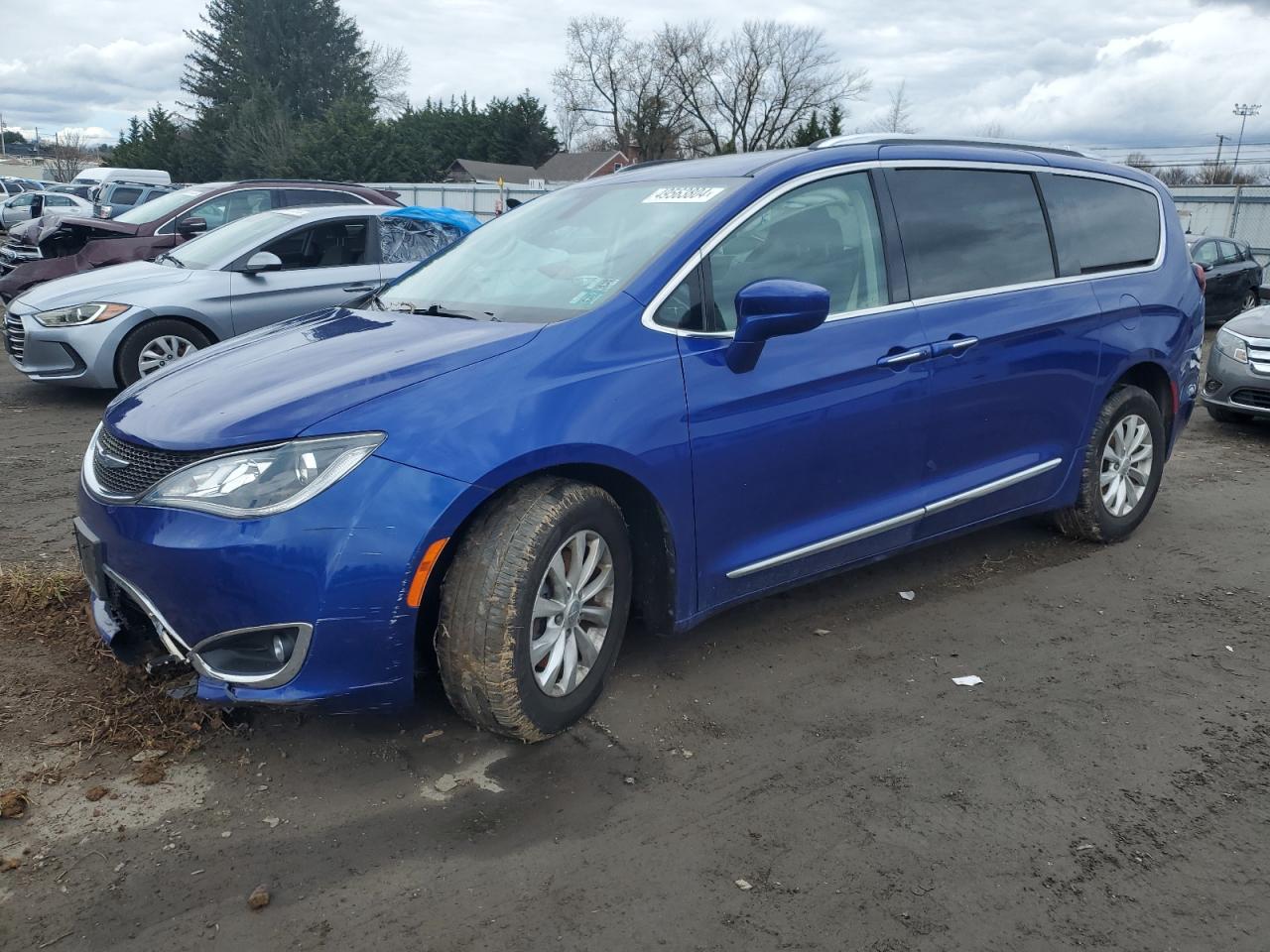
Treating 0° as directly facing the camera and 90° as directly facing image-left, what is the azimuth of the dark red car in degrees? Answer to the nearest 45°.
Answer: approximately 45°

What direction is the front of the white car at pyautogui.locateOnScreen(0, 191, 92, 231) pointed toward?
to the viewer's left

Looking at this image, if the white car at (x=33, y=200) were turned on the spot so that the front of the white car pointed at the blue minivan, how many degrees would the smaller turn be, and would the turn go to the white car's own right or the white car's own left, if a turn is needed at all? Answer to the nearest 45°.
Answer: approximately 90° to the white car's own left

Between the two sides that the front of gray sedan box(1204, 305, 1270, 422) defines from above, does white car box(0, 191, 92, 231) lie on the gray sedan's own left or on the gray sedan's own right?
on the gray sedan's own right

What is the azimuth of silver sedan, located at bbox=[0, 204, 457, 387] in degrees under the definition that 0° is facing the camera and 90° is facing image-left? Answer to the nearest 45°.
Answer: approximately 45°

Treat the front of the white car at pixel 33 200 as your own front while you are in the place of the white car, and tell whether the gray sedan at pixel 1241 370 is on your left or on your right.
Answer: on your left

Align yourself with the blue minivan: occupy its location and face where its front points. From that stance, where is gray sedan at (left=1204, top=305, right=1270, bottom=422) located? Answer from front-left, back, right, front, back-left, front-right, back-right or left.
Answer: back
